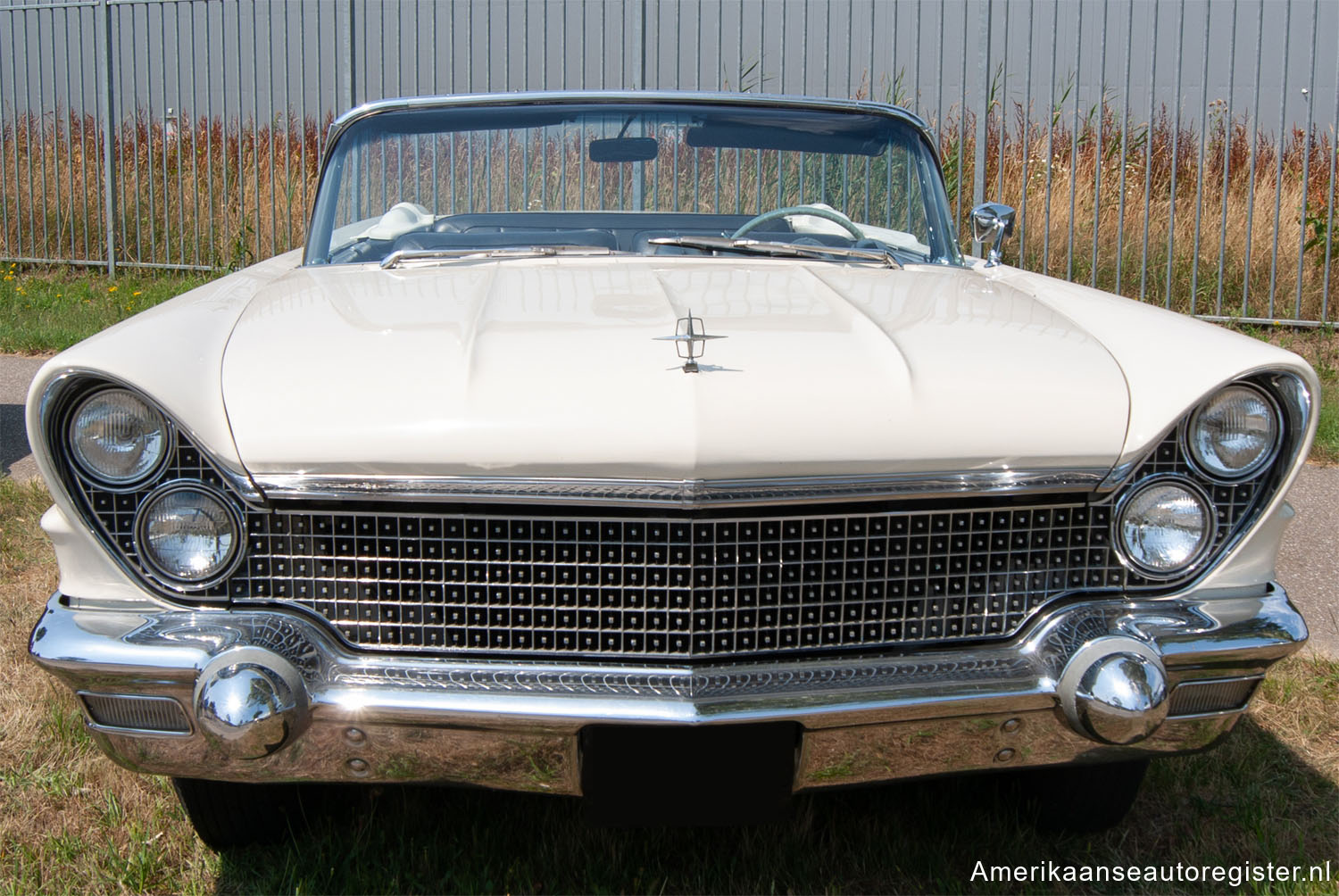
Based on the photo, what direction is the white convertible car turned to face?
toward the camera
